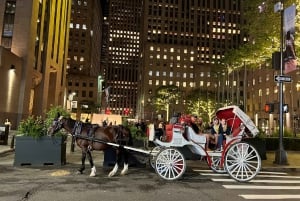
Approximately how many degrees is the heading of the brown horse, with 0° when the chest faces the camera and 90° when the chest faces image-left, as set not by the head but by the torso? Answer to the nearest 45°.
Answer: approximately 90°

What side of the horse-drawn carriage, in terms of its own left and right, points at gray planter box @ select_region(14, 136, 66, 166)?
front

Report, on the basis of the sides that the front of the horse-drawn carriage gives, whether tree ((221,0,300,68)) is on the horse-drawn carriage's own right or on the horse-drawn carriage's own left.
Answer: on the horse-drawn carriage's own right

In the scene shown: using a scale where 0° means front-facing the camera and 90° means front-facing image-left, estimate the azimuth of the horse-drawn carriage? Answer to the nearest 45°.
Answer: approximately 90°

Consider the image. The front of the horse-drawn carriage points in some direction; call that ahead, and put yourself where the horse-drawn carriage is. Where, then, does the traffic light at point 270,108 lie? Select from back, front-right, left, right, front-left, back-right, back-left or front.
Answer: back-right

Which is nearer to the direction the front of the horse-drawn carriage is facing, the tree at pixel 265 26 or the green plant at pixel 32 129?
the green plant

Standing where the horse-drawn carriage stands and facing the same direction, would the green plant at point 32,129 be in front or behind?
in front
